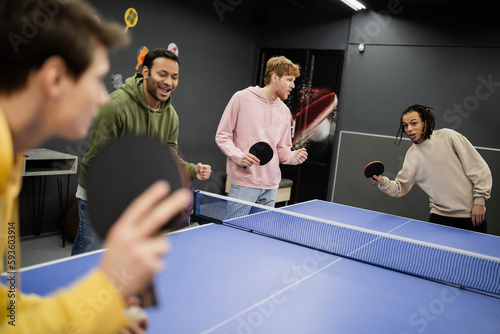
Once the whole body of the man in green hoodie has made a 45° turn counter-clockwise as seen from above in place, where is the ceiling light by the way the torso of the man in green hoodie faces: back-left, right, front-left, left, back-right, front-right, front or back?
front-left

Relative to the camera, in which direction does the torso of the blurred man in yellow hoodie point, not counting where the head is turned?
to the viewer's right

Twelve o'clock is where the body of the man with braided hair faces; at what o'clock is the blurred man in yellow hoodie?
The blurred man in yellow hoodie is roughly at 11 o'clock from the man with braided hair.

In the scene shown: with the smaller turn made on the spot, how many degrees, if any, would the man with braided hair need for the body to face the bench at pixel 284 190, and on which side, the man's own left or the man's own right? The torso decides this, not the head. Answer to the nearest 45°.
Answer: approximately 90° to the man's own right

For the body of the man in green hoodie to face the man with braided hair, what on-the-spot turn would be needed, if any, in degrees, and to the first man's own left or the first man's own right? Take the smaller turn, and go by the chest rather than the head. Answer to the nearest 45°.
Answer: approximately 45° to the first man's own left

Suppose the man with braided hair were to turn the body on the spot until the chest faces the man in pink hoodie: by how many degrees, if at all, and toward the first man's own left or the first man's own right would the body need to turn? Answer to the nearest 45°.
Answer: approximately 45° to the first man's own right

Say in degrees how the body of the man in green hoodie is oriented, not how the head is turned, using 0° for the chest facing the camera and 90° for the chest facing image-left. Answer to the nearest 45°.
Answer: approximately 315°

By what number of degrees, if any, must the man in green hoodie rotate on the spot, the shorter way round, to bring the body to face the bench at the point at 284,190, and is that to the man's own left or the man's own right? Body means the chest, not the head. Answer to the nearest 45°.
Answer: approximately 90° to the man's own left

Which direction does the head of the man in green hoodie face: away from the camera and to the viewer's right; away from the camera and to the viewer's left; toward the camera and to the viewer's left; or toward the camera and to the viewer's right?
toward the camera and to the viewer's right

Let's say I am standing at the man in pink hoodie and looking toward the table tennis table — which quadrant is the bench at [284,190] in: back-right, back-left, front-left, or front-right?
back-left

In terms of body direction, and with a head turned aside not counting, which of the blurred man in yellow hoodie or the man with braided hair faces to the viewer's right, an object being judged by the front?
the blurred man in yellow hoodie

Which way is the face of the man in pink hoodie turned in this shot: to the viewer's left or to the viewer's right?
to the viewer's right

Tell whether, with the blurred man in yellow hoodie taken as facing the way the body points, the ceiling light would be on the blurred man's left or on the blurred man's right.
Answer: on the blurred man's left

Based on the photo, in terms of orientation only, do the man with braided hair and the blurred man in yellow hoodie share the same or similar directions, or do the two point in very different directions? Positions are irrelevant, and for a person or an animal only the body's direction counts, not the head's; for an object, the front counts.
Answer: very different directions

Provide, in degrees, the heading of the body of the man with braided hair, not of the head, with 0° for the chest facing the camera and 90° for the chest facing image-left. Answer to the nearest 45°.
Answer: approximately 45°

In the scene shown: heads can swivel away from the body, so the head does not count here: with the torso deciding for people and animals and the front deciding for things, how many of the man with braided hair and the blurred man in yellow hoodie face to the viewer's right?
1
